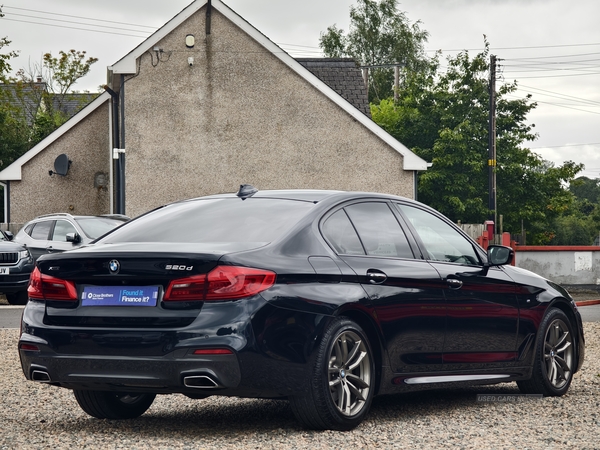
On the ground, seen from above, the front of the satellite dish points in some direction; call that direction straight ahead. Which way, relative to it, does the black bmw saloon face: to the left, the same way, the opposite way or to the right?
the opposite way

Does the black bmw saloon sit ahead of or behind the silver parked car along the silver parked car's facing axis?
ahead

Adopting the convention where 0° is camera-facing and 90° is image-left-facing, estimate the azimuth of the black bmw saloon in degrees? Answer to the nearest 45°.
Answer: approximately 225°

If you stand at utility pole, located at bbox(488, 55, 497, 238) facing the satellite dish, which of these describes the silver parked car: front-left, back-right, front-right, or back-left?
front-left

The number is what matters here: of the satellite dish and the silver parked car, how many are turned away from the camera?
0

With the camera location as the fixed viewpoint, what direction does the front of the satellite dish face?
facing the viewer and to the left of the viewer

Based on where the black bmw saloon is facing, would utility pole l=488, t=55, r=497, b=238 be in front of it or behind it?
in front

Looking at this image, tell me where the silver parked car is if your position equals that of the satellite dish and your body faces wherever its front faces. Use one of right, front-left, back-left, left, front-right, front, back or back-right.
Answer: front-left
